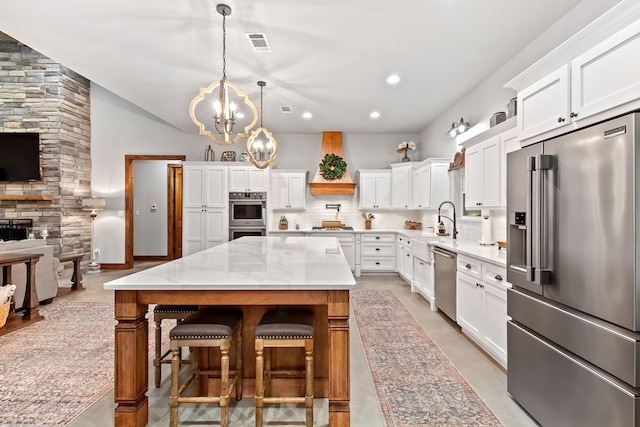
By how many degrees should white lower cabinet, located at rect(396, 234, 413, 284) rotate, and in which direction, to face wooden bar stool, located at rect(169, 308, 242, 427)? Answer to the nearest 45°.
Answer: approximately 90° to its left

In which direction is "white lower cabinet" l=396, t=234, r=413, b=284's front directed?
to the viewer's left

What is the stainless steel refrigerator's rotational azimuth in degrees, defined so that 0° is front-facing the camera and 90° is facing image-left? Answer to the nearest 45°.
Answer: approximately 45°

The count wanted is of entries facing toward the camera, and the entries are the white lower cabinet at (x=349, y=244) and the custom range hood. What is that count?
2

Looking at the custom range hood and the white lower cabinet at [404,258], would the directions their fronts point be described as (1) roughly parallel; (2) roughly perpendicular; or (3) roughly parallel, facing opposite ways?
roughly perpendicular

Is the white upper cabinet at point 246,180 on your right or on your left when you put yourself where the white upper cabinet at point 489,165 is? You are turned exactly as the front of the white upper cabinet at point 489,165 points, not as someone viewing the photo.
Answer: on your right

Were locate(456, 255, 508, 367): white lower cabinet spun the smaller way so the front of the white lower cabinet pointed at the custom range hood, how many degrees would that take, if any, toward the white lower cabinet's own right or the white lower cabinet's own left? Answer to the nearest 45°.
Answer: approximately 90° to the white lower cabinet's own right

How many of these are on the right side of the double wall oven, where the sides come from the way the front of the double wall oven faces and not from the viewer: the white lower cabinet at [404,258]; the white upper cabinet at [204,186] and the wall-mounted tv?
2

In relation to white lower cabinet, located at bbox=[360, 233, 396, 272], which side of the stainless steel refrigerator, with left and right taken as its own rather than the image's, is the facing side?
right

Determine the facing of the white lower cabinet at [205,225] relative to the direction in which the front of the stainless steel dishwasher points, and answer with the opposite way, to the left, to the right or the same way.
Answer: to the left
